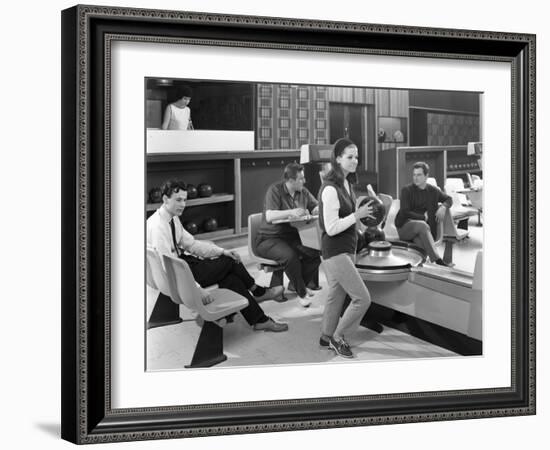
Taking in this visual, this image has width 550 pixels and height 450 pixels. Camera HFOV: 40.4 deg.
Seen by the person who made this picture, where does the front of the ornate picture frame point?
facing the viewer and to the right of the viewer
